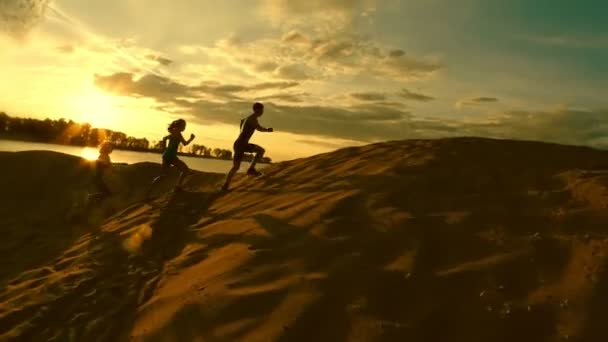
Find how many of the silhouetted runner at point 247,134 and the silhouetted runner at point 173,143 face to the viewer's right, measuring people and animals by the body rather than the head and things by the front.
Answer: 2

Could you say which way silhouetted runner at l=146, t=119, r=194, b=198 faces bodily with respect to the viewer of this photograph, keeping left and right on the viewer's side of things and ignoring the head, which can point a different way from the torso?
facing to the right of the viewer

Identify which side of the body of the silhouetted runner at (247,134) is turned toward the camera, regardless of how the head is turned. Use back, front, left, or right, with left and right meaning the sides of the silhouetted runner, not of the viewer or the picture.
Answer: right

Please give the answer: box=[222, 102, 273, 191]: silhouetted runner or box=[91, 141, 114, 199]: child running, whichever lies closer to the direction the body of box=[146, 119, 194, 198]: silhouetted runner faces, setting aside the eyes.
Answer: the silhouetted runner

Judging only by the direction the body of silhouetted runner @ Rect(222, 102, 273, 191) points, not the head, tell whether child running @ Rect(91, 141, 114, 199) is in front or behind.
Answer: behind

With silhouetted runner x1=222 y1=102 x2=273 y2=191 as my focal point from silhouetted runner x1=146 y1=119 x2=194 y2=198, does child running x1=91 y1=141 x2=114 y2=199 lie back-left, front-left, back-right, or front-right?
back-left

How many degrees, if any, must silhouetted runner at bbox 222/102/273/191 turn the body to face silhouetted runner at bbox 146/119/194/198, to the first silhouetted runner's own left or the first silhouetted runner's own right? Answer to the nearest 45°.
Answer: approximately 135° to the first silhouetted runner's own left

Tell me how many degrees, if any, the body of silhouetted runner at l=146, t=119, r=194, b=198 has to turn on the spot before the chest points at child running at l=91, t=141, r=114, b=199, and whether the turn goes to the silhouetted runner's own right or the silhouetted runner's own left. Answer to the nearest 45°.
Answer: approximately 135° to the silhouetted runner's own left

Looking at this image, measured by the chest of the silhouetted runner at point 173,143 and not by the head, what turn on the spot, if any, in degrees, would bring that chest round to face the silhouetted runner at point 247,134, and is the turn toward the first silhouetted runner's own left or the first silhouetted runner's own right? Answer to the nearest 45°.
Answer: approximately 45° to the first silhouetted runner's own right
